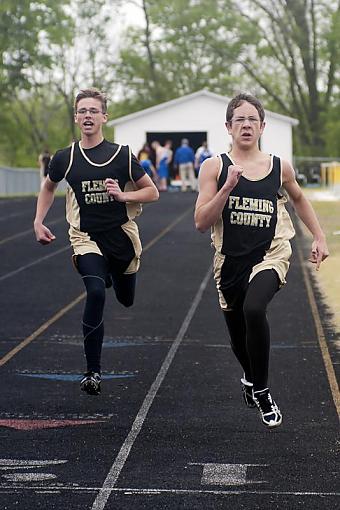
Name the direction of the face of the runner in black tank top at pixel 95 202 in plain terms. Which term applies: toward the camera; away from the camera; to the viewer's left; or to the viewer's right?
toward the camera

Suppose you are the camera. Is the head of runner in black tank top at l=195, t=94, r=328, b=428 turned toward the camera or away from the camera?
toward the camera

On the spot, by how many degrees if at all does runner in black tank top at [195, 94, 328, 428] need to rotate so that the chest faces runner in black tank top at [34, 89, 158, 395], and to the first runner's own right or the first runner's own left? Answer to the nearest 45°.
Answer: approximately 135° to the first runner's own right

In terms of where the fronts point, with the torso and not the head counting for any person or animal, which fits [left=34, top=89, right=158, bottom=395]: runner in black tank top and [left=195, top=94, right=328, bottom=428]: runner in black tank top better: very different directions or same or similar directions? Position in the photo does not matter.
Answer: same or similar directions

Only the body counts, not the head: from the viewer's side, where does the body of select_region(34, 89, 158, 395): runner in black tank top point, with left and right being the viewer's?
facing the viewer

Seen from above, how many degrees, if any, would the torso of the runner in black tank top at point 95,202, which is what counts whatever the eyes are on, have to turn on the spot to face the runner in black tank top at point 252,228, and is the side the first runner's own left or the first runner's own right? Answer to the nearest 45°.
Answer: approximately 45° to the first runner's own left

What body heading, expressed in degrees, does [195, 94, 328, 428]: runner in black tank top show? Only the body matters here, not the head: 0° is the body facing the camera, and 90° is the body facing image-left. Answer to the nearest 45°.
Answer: approximately 0°

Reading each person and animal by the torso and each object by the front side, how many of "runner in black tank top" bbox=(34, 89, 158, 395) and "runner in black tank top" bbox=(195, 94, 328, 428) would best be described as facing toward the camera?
2
